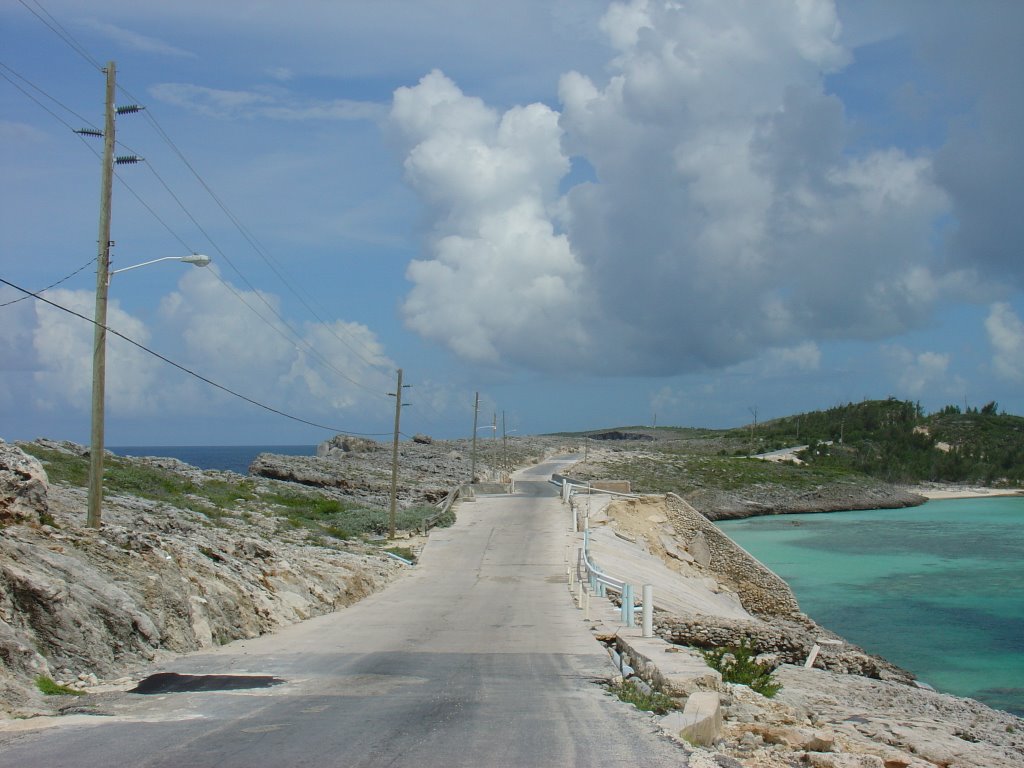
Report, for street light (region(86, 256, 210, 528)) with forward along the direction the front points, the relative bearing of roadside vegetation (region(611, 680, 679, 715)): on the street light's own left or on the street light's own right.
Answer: on the street light's own right

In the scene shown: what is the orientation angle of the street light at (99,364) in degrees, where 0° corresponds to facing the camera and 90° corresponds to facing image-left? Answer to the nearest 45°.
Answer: approximately 270°

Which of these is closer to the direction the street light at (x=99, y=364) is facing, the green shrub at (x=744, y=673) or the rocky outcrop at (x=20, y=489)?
the green shrub
